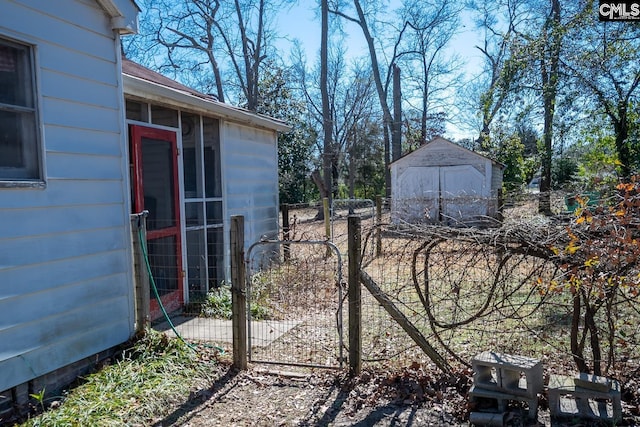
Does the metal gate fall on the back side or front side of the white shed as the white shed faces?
on the front side

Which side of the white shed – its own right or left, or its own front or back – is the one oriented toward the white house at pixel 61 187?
front

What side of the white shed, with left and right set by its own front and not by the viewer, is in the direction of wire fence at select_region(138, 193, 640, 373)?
front

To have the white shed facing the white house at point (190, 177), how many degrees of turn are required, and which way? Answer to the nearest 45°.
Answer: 0° — it already faces it

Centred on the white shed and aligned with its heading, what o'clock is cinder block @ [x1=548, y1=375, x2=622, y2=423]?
The cinder block is roughly at 12 o'clock from the white shed.

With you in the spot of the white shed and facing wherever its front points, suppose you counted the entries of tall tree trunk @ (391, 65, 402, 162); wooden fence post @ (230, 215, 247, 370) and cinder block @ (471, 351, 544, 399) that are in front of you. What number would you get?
2

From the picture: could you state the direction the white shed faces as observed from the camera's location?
facing the viewer

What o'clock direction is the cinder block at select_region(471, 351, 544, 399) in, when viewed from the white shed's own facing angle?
The cinder block is roughly at 12 o'clock from the white shed.

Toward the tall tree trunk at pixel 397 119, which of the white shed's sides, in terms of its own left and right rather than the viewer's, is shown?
back

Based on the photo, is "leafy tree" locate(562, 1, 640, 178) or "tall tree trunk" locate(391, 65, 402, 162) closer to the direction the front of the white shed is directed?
the leafy tree

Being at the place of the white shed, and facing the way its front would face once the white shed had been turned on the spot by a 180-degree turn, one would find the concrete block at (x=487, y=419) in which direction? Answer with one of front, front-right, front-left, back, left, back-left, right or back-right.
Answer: back

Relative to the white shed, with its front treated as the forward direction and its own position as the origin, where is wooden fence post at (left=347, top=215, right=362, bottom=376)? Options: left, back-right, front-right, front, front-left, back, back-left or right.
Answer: front

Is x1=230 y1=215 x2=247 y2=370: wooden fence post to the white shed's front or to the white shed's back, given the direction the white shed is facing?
to the front

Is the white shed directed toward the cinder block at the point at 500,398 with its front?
yes
